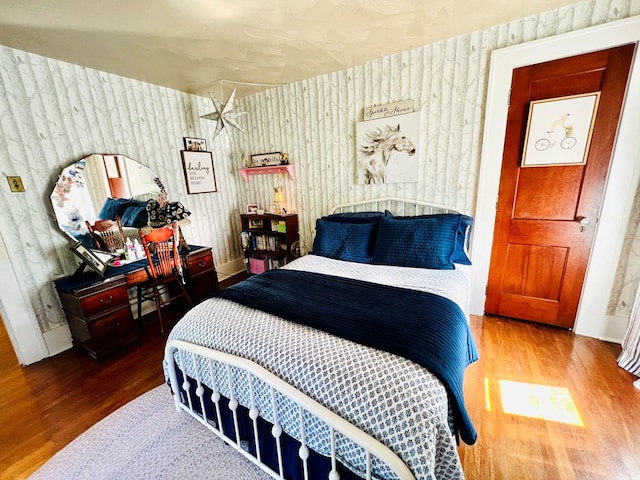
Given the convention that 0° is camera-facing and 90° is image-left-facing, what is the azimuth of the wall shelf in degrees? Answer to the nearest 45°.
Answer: approximately 45°

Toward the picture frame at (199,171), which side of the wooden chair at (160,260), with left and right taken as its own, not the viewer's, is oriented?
right

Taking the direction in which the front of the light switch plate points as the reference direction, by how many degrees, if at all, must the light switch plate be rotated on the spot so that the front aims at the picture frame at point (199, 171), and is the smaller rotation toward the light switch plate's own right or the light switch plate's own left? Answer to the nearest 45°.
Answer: approximately 90° to the light switch plate's own left

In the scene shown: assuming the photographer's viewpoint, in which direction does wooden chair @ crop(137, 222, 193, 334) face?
facing away from the viewer and to the left of the viewer

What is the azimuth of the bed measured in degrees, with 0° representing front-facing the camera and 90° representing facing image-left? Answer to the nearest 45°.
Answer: approximately 45°

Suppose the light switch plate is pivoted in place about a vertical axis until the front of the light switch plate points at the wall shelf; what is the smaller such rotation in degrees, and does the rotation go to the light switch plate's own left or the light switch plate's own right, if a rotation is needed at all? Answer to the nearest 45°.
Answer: approximately 90° to the light switch plate's own left
